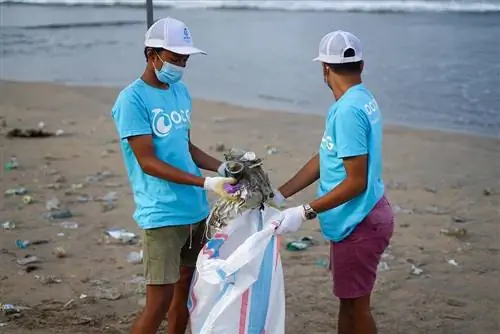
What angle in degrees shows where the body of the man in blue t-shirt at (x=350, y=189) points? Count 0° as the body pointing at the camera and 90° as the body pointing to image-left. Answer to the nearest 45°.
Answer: approximately 90°

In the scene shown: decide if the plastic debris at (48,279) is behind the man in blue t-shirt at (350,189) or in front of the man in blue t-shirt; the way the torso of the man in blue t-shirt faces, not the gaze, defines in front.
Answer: in front

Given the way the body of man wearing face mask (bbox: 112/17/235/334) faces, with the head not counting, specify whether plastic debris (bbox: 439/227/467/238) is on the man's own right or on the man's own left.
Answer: on the man's own left

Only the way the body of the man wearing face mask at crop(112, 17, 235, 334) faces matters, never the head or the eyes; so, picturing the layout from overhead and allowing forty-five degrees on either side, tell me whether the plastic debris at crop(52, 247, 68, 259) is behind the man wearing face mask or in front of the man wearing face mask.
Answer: behind

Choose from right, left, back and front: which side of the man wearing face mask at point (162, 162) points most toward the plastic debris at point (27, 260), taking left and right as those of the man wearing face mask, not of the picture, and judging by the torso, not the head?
back

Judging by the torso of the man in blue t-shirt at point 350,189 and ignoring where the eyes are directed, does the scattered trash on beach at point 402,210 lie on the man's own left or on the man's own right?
on the man's own right

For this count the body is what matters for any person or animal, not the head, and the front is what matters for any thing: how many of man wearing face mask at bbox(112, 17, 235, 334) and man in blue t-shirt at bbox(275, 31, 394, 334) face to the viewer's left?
1

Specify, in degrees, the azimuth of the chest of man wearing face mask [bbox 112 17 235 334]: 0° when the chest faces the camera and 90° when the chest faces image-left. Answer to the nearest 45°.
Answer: approximately 315°

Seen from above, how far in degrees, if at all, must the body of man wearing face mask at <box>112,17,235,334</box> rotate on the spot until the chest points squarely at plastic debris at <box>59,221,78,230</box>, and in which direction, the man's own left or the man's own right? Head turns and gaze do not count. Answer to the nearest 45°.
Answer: approximately 135° to the man's own left

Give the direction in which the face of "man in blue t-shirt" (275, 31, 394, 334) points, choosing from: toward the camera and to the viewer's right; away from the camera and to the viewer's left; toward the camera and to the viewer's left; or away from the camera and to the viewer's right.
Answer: away from the camera and to the viewer's left

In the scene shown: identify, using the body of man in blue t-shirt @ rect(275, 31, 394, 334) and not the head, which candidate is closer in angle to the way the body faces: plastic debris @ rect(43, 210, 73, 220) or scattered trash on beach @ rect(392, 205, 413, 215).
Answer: the plastic debris

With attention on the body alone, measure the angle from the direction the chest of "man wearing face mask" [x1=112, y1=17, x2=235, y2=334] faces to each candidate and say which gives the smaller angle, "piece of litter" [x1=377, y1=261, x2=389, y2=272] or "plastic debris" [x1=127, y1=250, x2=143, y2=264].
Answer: the piece of litter

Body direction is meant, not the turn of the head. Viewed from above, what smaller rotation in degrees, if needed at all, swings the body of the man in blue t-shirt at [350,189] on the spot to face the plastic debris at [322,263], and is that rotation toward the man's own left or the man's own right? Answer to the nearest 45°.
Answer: approximately 90° to the man's own right

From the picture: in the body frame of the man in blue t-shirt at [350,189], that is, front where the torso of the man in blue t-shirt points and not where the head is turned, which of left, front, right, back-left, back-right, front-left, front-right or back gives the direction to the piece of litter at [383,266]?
right

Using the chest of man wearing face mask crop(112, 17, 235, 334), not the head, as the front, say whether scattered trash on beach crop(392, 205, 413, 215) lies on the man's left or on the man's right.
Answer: on the man's left

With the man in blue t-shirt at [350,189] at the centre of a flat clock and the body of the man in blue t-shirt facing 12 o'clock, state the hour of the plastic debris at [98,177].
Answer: The plastic debris is roughly at 2 o'clock from the man in blue t-shirt.

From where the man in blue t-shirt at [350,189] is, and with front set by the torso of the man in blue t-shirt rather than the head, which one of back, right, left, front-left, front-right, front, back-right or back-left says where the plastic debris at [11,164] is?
front-right
